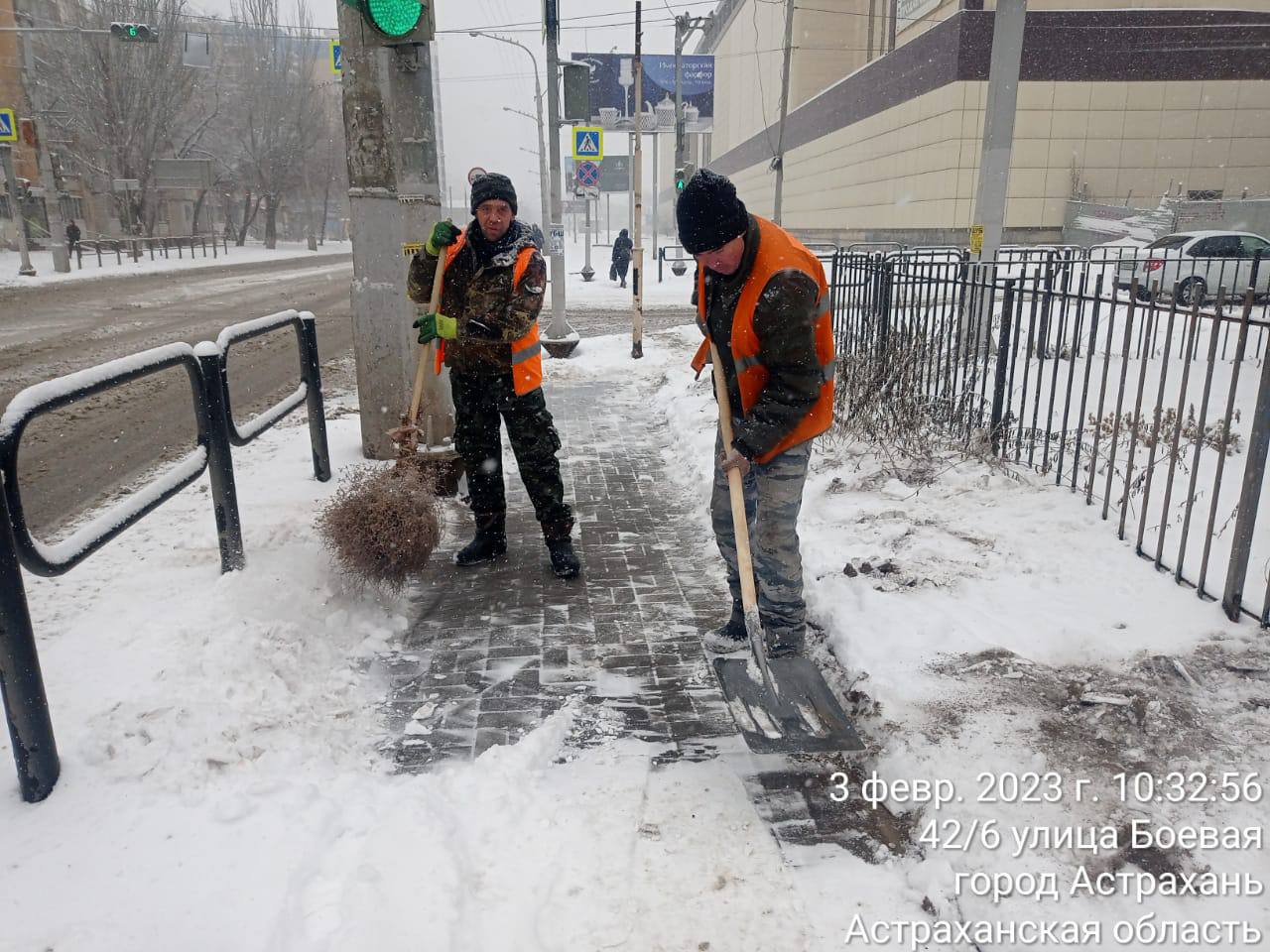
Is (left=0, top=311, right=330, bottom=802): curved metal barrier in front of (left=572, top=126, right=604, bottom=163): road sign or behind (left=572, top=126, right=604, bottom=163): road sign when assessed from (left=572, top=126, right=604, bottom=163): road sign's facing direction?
in front

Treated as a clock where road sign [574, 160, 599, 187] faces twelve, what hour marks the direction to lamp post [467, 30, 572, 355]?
The lamp post is roughly at 12 o'clock from the road sign.

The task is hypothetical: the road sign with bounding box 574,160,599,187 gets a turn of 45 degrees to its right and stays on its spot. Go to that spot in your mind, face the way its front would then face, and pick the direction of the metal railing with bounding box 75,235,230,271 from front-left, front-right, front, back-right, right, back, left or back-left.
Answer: right

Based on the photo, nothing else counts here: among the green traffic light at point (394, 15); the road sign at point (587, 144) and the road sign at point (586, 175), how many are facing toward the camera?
3

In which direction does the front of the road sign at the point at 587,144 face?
toward the camera

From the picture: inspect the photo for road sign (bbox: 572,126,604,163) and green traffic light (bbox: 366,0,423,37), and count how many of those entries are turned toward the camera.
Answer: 2

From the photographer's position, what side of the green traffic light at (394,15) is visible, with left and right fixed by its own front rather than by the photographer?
front

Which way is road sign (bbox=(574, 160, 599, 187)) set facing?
toward the camera

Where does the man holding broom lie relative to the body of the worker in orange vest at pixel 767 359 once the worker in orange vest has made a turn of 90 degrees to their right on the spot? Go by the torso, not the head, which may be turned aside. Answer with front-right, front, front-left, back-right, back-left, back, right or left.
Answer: front

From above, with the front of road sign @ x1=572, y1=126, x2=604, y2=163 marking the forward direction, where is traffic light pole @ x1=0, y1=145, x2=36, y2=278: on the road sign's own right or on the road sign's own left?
on the road sign's own right

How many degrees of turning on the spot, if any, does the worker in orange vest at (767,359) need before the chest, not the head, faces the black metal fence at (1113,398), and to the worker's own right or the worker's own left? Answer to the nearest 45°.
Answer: approximately 180°

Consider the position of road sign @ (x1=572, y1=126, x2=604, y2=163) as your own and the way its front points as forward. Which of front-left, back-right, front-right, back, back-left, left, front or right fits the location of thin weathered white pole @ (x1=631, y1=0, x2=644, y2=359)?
front

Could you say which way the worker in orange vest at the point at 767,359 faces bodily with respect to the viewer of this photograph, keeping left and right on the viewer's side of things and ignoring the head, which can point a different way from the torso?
facing the viewer and to the left of the viewer

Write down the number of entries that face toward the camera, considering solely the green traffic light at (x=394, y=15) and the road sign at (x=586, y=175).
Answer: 2

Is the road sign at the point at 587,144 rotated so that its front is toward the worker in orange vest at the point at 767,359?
yes
